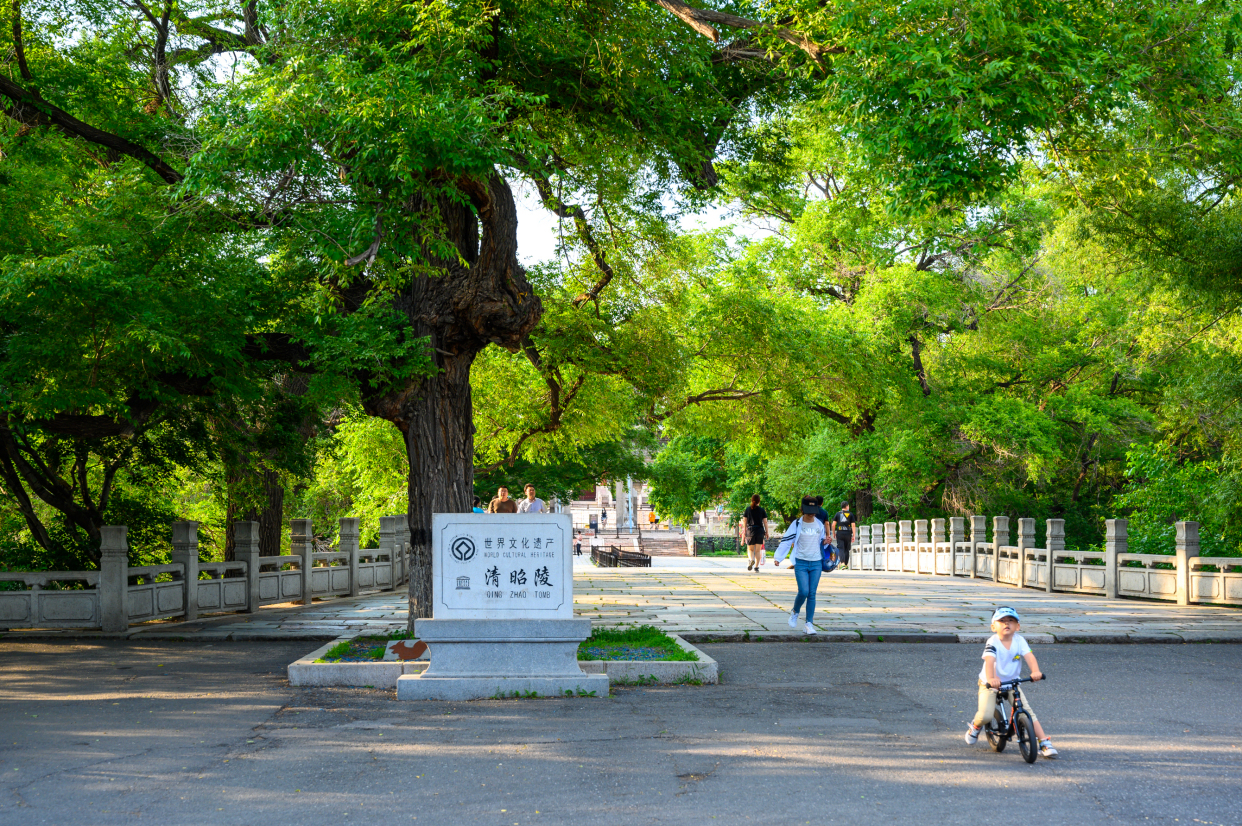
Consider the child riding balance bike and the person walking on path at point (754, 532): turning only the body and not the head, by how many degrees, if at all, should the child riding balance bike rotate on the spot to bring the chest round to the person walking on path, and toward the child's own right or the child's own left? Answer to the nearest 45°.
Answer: approximately 135° to the child's own left

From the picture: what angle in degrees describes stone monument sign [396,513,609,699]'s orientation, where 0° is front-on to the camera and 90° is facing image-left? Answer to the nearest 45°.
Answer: approximately 0°

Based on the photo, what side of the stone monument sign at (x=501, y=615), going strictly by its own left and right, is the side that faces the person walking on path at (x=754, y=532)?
back

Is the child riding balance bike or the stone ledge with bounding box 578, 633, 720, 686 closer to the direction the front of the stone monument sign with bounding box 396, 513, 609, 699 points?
the child riding balance bike

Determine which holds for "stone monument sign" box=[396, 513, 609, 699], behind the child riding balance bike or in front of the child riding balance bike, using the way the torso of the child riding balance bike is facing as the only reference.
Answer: behind

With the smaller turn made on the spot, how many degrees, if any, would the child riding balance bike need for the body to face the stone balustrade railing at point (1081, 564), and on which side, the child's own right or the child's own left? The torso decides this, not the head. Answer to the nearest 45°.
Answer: approximately 135° to the child's own left
